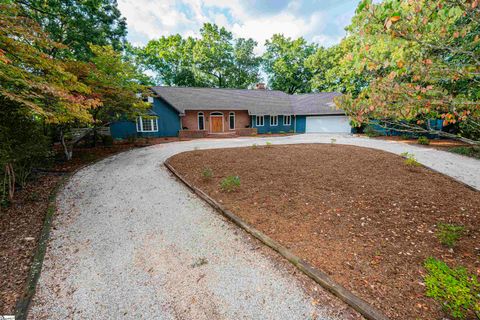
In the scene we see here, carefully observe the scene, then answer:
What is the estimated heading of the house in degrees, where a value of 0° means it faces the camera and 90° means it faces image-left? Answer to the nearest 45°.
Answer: approximately 0°

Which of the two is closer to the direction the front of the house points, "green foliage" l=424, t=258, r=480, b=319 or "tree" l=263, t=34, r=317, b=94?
the green foliage

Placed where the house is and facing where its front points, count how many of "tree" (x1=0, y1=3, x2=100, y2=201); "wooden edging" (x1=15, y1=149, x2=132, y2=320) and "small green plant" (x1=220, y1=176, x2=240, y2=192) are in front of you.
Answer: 3

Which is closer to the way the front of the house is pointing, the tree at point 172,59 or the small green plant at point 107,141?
the small green plant

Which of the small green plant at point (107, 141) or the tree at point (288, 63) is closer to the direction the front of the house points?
the small green plant

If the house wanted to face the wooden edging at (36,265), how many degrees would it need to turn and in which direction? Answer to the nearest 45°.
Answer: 0° — it already faces it

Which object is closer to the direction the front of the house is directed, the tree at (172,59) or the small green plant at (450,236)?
the small green plant

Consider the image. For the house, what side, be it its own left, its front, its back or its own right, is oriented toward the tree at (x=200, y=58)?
back

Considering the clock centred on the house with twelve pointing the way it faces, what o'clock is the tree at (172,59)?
The tree is roughly at 5 o'clock from the house.
